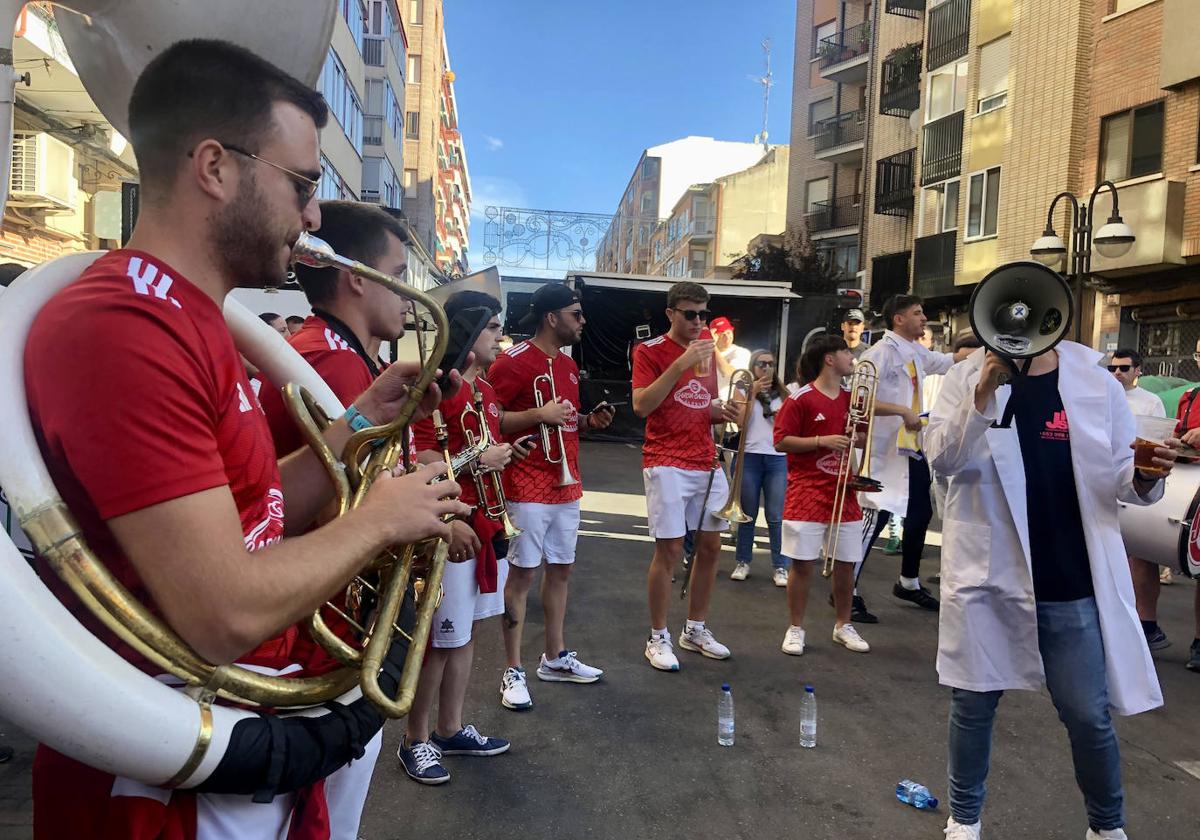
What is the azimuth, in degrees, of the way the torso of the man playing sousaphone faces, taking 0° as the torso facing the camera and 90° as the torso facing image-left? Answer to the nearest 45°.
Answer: approximately 270°

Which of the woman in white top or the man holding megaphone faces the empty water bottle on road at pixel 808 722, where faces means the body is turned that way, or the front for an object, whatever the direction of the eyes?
the woman in white top

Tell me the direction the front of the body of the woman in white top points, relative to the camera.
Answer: toward the camera

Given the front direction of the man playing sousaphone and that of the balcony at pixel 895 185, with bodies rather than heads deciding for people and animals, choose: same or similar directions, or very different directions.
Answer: very different directions

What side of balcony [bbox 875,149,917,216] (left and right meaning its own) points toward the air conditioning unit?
front

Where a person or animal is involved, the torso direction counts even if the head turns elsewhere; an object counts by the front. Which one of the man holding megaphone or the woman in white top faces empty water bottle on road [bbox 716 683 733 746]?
the woman in white top

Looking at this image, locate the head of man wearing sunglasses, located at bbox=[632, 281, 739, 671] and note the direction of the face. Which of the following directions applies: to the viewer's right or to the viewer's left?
to the viewer's right

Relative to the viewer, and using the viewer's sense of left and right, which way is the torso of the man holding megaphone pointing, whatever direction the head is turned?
facing the viewer

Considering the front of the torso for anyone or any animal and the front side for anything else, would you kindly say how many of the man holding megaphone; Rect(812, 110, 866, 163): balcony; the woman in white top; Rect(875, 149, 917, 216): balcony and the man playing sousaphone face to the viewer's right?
1

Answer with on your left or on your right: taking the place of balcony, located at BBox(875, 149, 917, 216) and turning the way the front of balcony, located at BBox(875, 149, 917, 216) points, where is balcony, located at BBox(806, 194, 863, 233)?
on your right

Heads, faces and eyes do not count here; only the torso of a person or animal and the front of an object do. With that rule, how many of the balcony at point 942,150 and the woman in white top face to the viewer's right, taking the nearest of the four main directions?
0
